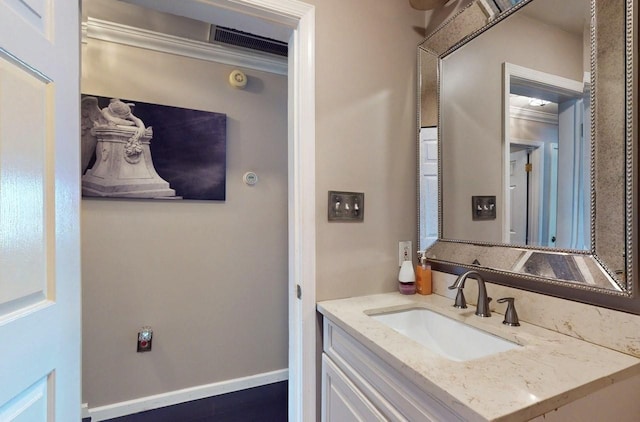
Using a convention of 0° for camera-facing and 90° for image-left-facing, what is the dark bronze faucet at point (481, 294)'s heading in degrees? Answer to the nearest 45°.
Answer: approximately 45°

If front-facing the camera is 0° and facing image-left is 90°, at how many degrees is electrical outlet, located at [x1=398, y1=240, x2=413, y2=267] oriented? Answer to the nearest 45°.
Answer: approximately 315°

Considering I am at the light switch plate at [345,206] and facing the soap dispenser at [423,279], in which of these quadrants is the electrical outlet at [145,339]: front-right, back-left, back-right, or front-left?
back-left

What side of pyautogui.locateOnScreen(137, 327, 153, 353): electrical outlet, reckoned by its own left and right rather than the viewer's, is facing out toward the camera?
front

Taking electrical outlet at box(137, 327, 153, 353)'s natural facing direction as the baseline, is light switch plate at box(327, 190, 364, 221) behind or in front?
in front

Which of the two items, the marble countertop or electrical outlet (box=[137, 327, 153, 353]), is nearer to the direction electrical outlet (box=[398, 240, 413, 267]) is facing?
the marble countertop

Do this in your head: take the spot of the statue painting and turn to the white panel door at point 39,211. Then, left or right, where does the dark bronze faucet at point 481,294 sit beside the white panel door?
left

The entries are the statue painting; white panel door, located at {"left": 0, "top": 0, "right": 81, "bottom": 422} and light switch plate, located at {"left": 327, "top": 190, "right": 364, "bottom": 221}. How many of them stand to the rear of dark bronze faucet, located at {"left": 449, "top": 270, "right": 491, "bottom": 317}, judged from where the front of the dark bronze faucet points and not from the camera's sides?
0

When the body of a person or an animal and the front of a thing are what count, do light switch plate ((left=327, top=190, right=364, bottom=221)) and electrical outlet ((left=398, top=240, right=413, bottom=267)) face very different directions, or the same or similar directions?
same or similar directions

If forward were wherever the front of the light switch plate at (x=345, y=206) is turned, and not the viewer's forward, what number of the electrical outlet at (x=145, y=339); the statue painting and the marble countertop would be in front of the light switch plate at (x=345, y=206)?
1

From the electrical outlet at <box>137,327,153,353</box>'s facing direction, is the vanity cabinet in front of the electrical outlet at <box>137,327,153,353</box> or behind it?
in front

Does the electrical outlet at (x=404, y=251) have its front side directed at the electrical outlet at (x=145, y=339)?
no

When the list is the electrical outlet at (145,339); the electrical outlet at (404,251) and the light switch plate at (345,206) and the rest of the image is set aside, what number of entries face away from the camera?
0

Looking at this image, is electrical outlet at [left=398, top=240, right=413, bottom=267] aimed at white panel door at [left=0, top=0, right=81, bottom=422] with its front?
no

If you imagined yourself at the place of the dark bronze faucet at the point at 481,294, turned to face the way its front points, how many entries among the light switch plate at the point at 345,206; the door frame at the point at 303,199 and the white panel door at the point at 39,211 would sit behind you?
0

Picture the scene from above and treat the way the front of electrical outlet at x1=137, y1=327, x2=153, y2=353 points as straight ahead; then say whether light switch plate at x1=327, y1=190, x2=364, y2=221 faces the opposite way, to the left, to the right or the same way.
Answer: the same way
